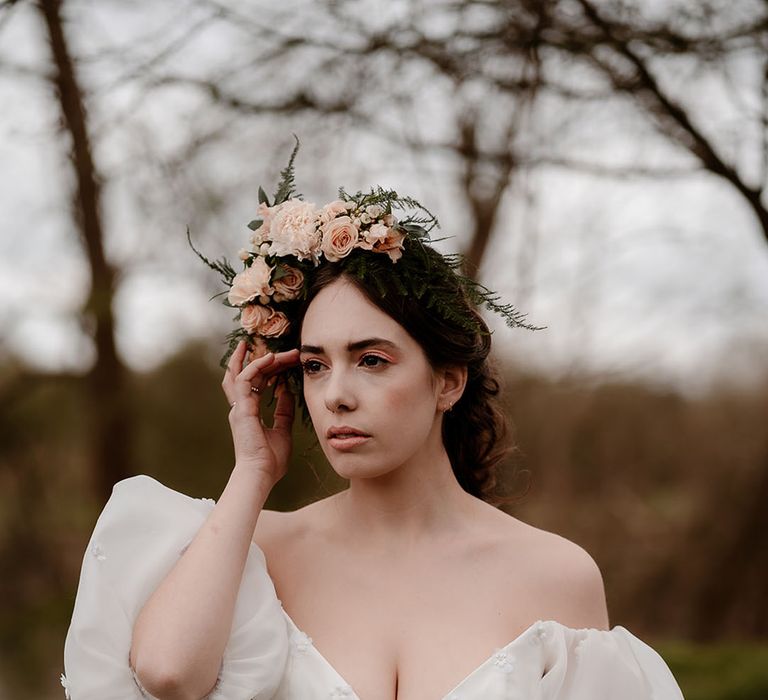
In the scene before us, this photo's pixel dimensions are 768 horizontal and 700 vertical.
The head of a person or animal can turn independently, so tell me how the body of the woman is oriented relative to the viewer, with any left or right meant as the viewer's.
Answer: facing the viewer

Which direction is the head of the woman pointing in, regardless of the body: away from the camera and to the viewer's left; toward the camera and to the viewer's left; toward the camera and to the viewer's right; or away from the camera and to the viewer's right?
toward the camera and to the viewer's left

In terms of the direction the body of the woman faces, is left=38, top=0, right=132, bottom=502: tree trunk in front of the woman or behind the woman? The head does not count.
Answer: behind
